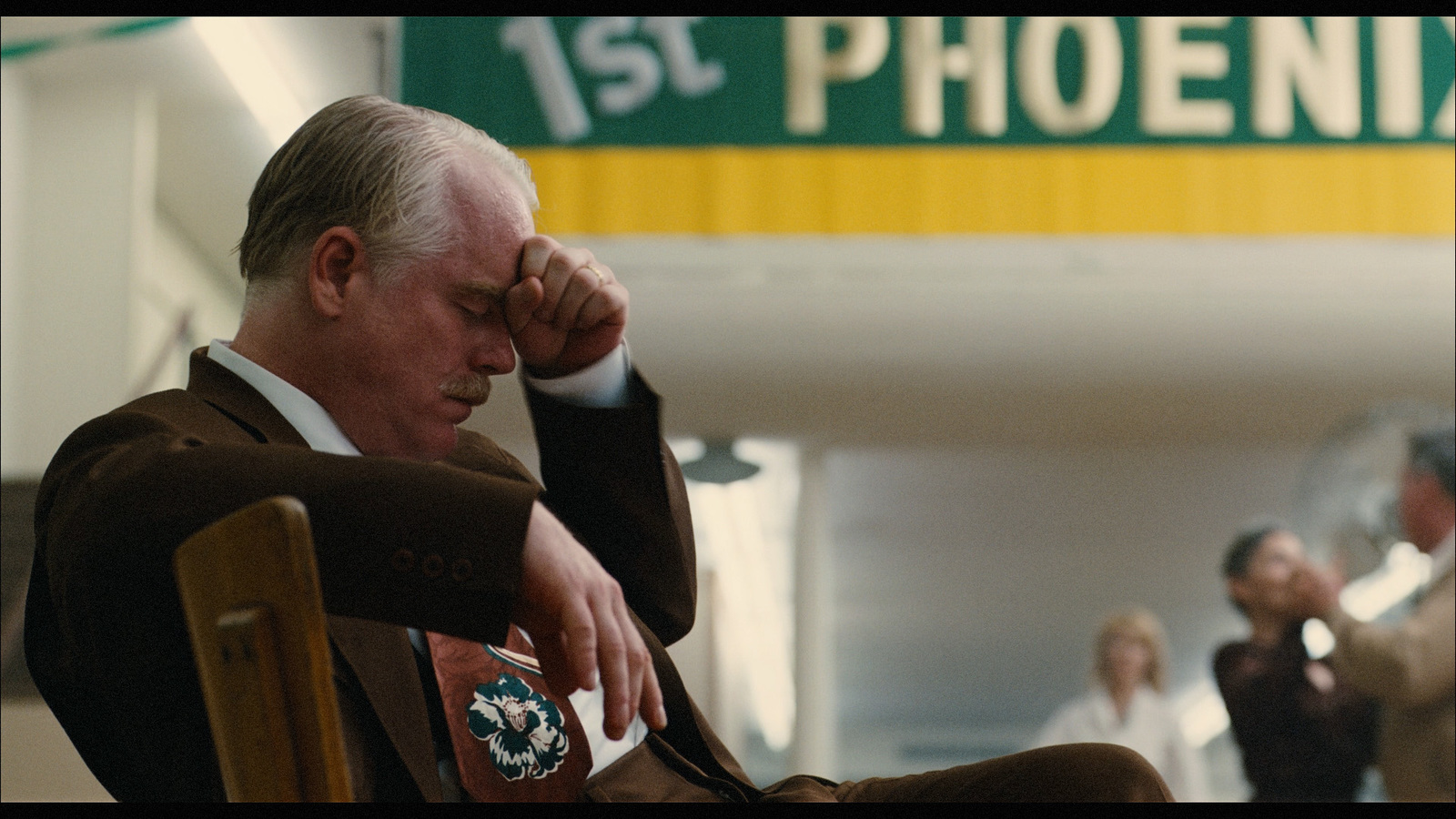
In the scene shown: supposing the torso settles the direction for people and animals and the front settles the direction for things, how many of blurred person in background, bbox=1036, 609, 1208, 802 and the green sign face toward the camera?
2

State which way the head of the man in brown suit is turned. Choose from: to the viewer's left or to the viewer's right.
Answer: to the viewer's right

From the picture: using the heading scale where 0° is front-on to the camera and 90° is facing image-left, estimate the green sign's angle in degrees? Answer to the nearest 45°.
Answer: approximately 0°

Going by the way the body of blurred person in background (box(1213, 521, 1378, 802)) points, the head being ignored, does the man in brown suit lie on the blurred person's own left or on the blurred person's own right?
on the blurred person's own right

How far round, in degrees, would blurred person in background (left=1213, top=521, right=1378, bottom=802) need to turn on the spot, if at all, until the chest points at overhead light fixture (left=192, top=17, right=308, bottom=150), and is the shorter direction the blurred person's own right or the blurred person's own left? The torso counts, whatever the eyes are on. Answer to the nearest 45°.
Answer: approximately 180°

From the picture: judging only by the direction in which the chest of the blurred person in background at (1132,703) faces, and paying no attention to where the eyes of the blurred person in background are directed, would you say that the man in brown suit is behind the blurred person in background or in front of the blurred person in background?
in front
